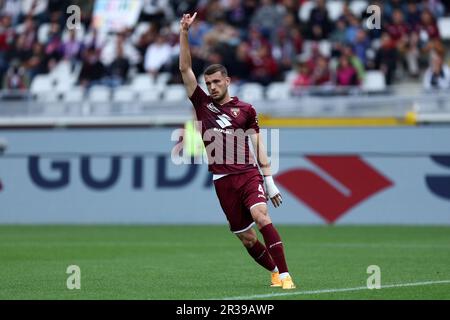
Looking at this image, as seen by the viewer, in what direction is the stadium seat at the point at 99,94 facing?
toward the camera

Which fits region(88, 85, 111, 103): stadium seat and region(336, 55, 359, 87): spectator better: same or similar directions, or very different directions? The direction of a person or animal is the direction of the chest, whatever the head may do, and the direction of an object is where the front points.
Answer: same or similar directions

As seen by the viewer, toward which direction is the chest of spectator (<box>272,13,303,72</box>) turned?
toward the camera

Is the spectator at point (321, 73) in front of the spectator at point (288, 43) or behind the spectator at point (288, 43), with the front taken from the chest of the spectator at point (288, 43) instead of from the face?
in front

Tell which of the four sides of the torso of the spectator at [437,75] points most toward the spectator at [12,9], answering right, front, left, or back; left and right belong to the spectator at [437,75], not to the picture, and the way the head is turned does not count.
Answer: right

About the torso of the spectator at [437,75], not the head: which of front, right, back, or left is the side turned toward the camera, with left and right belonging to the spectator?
front

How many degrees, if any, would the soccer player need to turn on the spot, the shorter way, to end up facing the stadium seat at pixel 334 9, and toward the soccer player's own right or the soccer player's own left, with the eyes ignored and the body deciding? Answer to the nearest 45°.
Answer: approximately 180°

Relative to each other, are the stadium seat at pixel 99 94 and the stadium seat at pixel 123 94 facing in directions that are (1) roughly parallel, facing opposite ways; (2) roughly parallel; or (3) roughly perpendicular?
roughly parallel

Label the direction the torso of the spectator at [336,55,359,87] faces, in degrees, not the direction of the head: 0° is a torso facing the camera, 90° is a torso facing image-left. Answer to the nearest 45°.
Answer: approximately 0°

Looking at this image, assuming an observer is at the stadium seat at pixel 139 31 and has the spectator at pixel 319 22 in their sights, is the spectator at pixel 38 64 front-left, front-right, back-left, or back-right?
back-right

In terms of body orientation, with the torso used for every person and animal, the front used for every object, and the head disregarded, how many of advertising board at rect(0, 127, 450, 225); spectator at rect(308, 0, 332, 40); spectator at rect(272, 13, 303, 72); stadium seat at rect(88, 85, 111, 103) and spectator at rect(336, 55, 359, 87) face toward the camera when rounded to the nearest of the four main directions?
5

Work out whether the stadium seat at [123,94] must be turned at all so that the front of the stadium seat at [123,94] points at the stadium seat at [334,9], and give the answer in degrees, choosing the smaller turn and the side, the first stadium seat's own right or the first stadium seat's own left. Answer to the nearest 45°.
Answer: approximately 90° to the first stadium seat's own left
